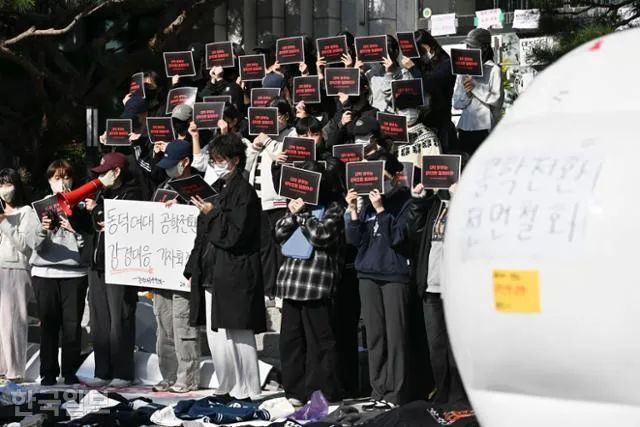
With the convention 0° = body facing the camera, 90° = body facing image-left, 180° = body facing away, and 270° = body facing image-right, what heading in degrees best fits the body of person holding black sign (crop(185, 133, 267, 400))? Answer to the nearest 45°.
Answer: approximately 45°

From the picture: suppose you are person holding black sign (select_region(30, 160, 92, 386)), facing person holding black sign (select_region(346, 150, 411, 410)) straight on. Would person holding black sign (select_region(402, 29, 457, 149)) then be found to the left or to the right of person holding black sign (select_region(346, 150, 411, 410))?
left

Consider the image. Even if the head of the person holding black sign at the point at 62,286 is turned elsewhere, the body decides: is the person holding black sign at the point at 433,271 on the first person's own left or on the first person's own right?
on the first person's own left

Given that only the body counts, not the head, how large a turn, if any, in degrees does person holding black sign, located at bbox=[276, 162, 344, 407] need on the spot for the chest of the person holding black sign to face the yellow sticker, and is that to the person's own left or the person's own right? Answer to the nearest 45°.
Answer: approximately 45° to the person's own left
